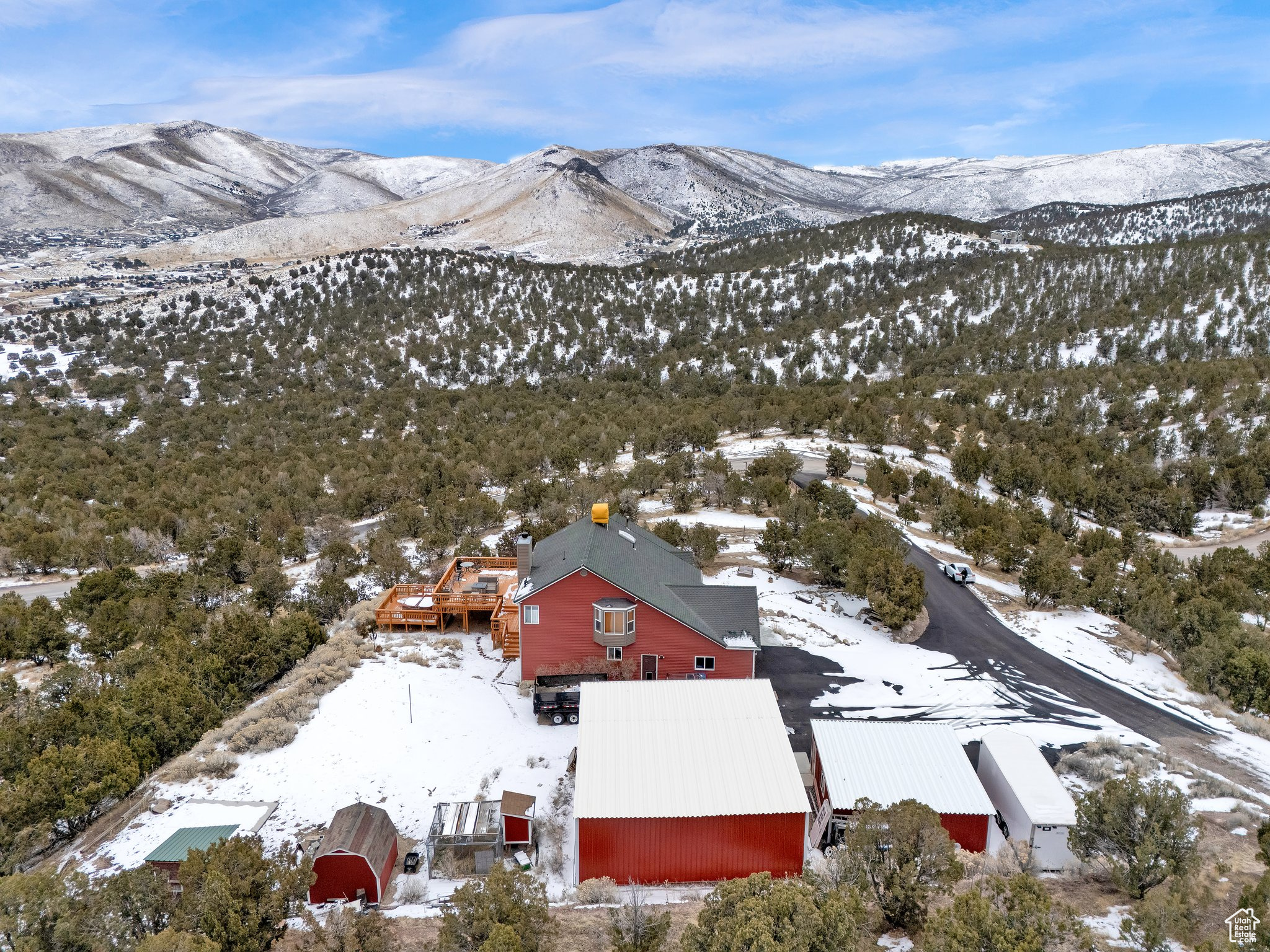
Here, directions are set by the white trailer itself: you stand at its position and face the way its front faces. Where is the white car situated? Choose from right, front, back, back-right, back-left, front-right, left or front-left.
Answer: front-right

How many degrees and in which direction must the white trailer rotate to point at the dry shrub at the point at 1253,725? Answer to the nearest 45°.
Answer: approximately 90° to its right

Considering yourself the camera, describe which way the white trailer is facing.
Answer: facing away from the viewer and to the left of the viewer

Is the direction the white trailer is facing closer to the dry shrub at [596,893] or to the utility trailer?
the utility trailer
